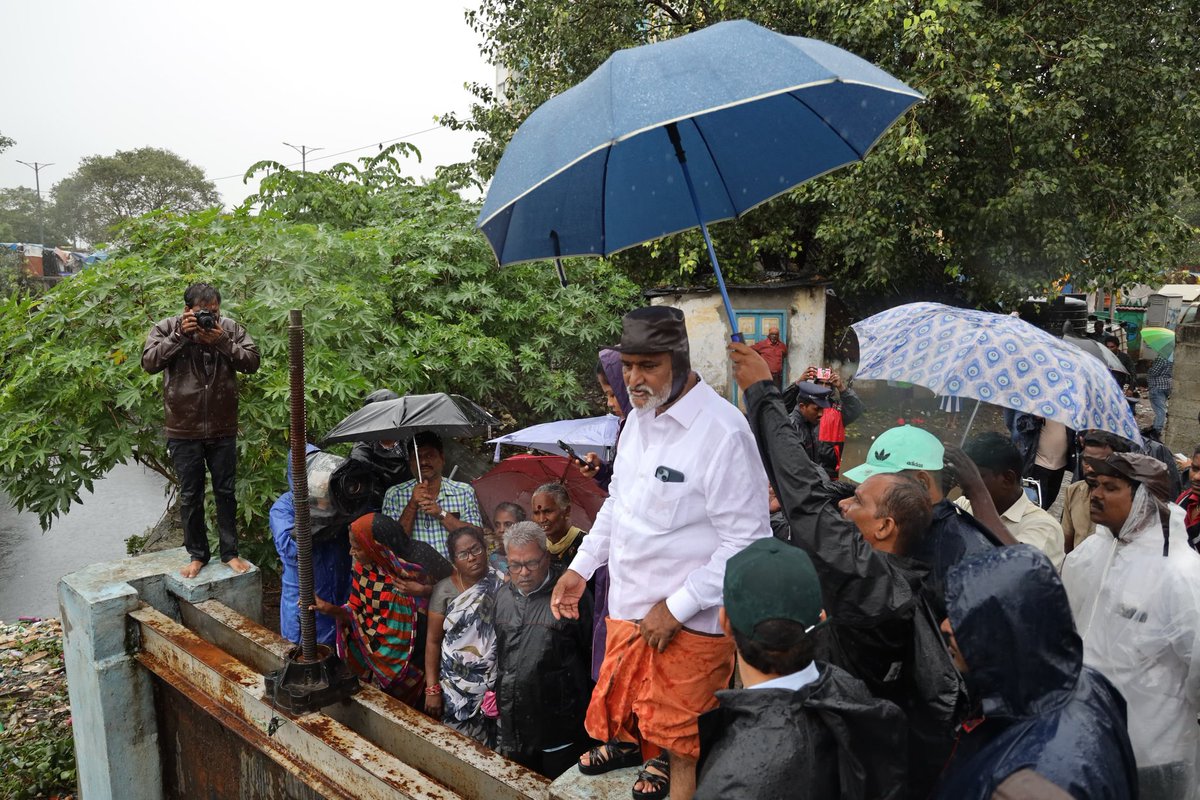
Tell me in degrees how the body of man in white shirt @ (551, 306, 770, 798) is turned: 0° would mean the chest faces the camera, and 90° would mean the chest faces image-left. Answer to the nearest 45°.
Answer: approximately 45°

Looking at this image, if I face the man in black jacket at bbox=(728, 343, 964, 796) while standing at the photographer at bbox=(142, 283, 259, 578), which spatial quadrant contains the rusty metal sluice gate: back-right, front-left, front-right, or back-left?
front-right

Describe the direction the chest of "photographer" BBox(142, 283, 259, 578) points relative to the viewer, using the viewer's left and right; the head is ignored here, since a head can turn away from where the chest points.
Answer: facing the viewer

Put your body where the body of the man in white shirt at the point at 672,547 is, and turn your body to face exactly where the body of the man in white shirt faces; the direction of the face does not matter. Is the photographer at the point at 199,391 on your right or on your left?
on your right

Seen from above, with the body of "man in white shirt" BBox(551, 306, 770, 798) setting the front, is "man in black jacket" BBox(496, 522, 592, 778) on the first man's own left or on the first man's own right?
on the first man's own right

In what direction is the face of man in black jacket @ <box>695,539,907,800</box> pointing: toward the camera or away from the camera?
away from the camera

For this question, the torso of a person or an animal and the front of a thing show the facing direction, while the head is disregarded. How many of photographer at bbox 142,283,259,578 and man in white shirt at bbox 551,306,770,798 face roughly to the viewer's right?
0

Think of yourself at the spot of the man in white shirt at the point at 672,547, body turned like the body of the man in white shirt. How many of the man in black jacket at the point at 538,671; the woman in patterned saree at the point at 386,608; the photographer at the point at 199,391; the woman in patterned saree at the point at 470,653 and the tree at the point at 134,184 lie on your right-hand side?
5

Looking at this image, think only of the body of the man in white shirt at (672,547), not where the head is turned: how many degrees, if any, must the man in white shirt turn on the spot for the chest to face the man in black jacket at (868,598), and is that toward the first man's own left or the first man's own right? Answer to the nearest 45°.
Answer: approximately 135° to the first man's own left

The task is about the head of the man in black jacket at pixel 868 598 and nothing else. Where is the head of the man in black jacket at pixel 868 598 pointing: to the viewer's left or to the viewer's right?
to the viewer's left

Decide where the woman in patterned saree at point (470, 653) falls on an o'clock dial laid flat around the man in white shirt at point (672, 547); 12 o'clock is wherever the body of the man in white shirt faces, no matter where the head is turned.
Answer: The woman in patterned saree is roughly at 3 o'clock from the man in white shirt.

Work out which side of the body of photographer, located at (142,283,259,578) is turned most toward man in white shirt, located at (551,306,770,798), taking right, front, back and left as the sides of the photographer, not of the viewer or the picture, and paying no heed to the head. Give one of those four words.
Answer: front

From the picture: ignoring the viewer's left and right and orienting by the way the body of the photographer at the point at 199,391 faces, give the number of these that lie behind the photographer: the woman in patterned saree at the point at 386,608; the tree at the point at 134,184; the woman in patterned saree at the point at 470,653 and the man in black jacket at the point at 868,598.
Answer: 1

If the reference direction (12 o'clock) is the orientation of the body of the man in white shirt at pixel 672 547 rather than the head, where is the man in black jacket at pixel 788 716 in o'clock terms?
The man in black jacket is roughly at 10 o'clock from the man in white shirt.

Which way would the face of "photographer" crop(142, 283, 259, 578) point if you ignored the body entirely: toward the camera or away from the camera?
toward the camera
